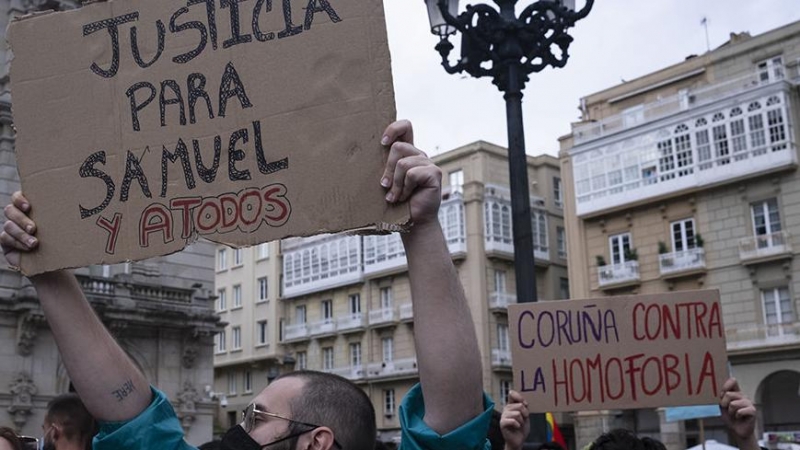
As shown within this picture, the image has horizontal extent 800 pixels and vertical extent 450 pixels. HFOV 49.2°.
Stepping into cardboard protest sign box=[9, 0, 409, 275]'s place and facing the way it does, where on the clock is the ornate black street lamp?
The ornate black street lamp is roughly at 7 o'clock from the cardboard protest sign.

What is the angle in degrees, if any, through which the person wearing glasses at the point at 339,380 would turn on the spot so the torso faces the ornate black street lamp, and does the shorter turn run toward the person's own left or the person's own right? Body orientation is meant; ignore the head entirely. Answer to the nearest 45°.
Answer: approximately 180°

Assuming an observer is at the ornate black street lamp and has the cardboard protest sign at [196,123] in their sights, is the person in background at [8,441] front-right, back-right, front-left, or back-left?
front-right

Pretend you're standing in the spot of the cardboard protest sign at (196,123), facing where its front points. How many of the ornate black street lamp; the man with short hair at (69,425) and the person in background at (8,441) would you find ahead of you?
0

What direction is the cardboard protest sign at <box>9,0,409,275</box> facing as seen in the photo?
toward the camera

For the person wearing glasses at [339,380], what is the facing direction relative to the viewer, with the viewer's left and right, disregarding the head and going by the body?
facing the viewer and to the left of the viewer
